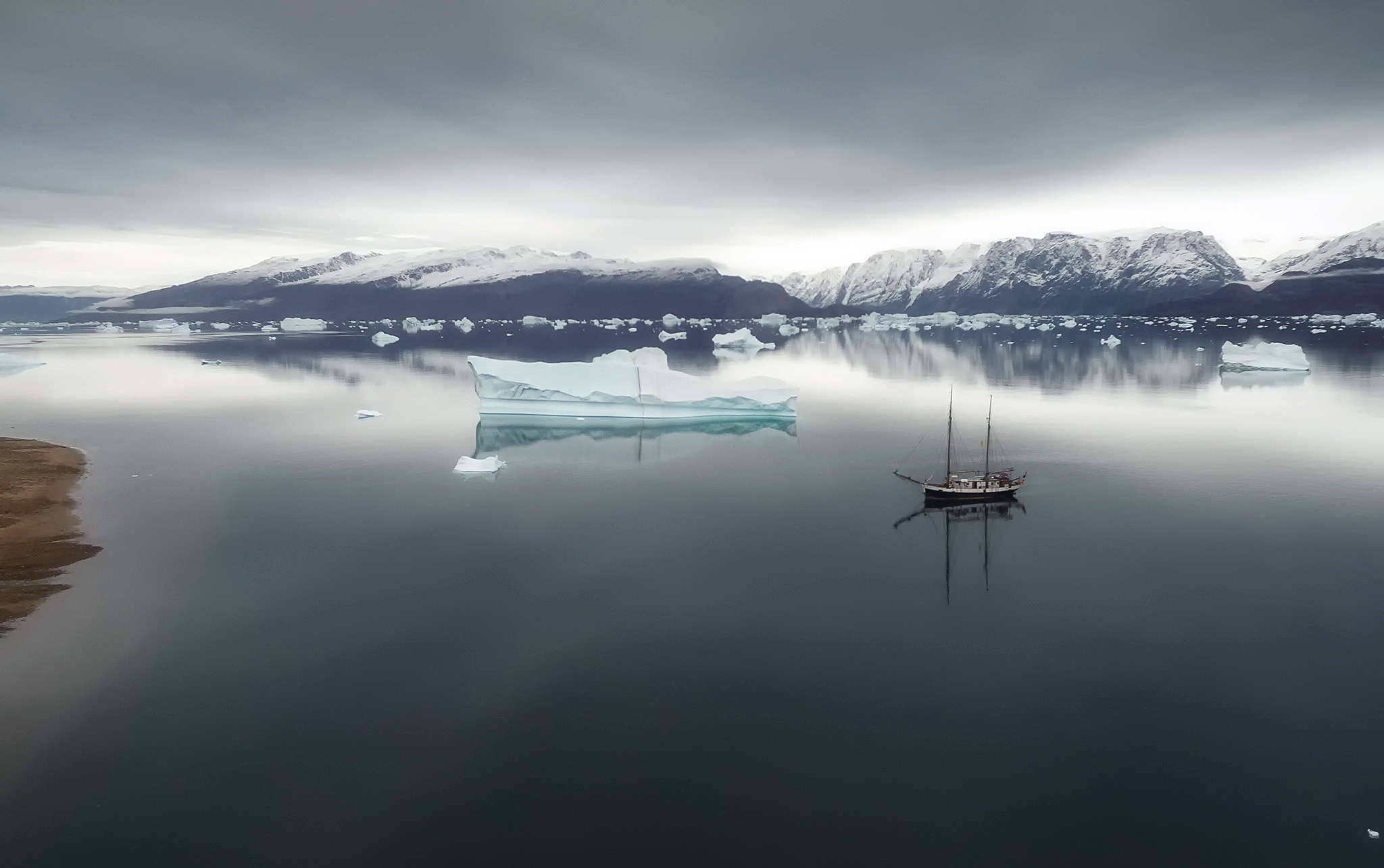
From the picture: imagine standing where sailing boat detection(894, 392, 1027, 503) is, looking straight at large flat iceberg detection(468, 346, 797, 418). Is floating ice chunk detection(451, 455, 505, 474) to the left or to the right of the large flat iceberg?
left

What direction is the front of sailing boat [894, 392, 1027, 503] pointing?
to the viewer's left

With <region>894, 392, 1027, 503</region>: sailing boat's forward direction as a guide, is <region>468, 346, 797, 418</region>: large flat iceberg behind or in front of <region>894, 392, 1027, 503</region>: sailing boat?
in front

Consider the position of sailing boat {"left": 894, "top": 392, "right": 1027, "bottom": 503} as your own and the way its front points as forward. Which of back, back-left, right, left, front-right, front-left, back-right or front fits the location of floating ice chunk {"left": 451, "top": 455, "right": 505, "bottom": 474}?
front
